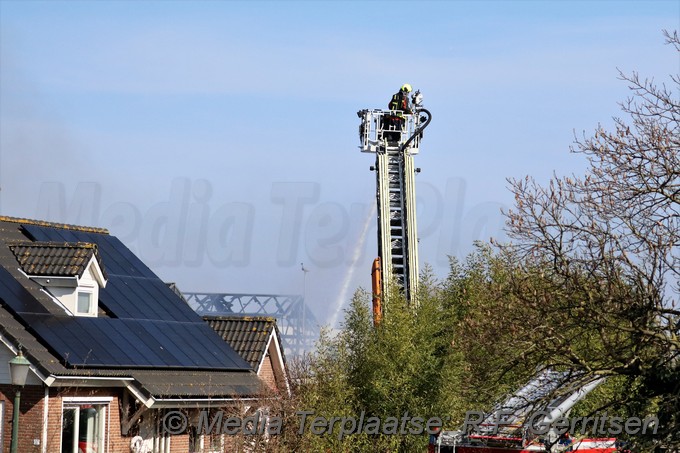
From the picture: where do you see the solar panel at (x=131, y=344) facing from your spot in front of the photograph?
facing the viewer and to the right of the viewer

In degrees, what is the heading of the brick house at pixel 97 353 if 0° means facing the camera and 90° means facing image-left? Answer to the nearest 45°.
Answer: approximately 315°

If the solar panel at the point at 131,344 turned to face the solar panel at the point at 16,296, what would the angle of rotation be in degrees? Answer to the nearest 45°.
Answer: approximately 135° to its right
